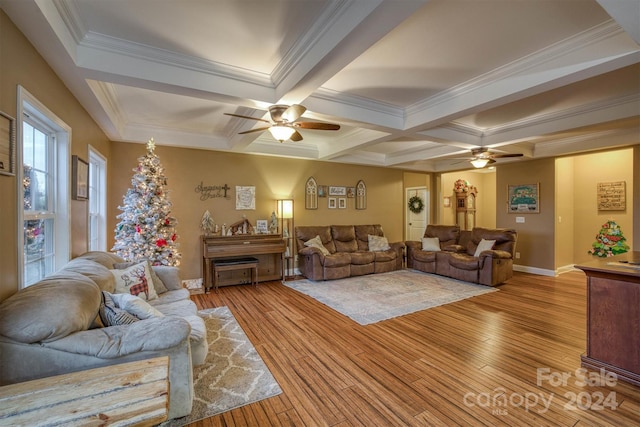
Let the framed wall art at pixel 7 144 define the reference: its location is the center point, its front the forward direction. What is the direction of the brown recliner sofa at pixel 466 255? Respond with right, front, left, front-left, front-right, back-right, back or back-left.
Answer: front-left

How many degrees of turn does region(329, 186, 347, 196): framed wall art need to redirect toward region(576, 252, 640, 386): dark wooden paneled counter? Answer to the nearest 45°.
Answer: approximately 45° to its left

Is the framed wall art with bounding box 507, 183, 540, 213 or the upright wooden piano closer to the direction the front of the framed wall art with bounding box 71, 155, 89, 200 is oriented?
the framed wall art

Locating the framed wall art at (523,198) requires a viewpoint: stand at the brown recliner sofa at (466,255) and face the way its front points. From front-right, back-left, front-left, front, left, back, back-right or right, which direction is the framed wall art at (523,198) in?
back

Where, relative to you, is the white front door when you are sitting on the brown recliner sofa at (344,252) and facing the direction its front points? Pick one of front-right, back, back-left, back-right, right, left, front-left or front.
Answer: left

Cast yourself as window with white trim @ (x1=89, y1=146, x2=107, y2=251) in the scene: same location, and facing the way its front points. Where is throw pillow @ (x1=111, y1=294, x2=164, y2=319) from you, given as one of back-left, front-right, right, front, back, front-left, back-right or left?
right

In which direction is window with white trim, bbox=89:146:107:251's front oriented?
to the viewer's right

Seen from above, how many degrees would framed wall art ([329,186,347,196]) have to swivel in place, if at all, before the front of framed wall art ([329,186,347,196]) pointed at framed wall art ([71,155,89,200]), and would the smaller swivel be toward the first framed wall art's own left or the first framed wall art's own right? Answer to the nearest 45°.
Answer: approximately 45° to the first framed wall art's own right

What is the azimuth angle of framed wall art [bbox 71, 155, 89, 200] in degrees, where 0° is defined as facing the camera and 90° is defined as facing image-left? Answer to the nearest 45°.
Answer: approximately 315°

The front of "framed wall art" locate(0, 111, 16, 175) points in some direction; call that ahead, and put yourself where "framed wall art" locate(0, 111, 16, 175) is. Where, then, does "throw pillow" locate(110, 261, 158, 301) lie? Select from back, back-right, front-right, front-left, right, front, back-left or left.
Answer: left

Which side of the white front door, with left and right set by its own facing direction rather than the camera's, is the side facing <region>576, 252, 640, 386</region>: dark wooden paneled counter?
front
